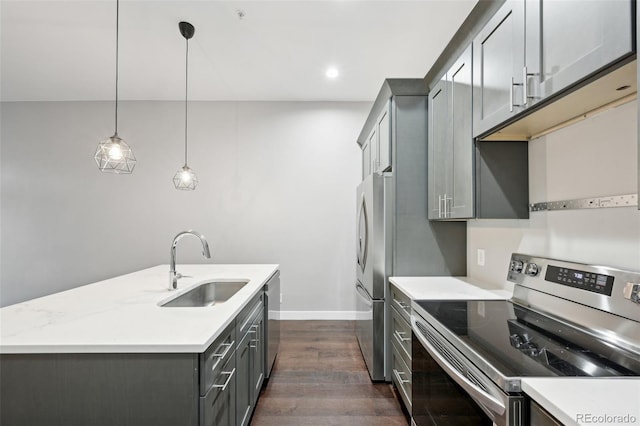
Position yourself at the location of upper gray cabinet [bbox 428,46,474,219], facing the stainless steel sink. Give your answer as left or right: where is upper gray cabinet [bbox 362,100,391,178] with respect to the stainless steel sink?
right

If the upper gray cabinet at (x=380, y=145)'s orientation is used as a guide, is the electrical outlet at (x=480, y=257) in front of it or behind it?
behind

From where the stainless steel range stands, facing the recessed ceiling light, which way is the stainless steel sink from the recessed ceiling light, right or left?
left

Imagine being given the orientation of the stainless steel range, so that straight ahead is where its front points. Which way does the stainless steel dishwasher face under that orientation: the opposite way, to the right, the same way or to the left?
the opposite way

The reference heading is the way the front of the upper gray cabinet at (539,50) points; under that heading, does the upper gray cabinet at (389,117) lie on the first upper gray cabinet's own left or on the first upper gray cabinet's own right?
on the first upper gray cabinet's own right

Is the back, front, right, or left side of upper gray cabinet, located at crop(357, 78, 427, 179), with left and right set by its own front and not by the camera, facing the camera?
left

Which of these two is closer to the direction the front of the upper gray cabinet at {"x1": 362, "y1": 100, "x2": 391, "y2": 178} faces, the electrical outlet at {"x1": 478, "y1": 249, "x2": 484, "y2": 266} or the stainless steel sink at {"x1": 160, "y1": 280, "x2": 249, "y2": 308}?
the stainless steel sink

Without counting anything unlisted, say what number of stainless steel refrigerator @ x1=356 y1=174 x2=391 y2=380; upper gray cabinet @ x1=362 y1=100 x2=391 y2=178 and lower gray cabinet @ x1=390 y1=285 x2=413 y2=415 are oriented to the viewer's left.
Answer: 3

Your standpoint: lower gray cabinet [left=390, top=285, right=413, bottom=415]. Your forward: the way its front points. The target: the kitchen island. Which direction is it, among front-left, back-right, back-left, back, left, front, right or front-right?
front-left

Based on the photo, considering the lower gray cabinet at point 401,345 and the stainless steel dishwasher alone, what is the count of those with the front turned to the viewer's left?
1

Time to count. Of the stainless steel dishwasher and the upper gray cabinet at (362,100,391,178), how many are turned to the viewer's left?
1

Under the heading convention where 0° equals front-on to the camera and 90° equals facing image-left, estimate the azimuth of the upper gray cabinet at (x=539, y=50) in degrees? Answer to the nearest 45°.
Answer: approximately 45°

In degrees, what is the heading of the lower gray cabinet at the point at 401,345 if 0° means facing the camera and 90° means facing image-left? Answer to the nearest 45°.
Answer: approximately 90°

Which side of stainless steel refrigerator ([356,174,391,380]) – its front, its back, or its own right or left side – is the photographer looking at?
left

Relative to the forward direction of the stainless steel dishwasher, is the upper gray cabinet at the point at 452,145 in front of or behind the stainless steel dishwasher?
in front
